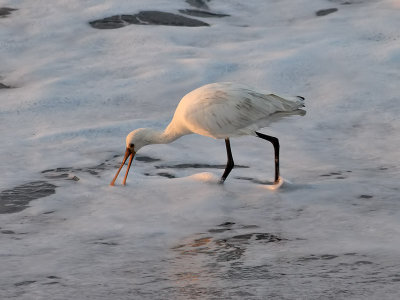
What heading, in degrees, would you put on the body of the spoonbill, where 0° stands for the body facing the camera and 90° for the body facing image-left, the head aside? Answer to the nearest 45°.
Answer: approximately 90°
